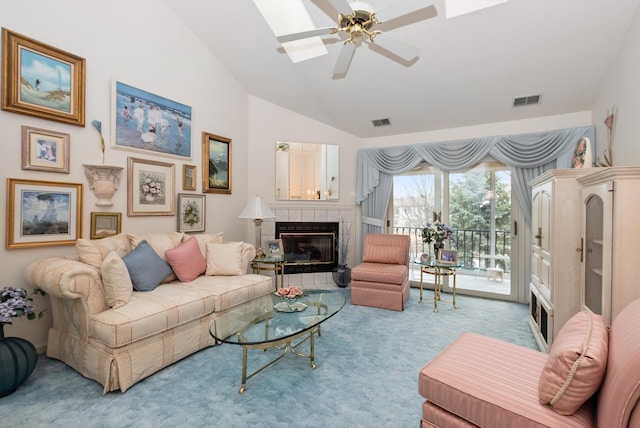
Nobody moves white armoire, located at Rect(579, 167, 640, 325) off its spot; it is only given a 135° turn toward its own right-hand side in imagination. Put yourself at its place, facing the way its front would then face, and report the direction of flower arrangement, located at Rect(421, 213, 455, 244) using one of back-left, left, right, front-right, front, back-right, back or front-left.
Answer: front-left

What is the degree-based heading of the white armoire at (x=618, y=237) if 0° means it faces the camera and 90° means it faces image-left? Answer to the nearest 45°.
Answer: approximately 45°

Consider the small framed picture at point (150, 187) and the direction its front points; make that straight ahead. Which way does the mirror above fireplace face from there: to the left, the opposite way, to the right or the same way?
to the right

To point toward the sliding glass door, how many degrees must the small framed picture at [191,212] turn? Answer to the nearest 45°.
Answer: approximately 45° to its left

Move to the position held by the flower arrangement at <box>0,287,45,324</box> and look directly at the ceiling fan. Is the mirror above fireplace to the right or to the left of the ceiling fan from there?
left

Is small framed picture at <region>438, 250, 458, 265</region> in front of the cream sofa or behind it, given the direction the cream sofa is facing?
in front

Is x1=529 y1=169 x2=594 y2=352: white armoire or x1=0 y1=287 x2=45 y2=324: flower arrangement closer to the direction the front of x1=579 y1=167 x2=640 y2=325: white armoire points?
the flower arrangement

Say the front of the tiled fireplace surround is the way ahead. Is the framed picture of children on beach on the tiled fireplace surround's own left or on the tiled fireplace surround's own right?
on the tiled fireplace surround's own right

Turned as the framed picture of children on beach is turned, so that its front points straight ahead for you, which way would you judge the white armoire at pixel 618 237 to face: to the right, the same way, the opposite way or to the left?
the opposite way

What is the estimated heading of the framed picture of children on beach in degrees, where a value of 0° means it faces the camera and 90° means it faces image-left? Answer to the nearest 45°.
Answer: approximately 315°

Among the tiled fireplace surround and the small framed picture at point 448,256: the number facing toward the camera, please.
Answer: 2
